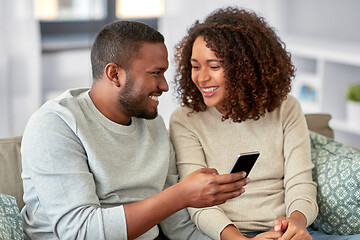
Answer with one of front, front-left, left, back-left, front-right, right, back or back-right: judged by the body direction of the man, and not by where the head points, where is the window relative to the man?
back-left

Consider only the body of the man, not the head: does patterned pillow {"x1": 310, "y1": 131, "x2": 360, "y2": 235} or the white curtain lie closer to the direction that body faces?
the patterned pillow

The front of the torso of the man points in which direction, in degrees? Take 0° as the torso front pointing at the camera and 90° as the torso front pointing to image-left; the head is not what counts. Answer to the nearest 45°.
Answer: approximately 315°

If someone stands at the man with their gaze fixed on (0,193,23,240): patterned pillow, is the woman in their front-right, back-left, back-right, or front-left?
back-right

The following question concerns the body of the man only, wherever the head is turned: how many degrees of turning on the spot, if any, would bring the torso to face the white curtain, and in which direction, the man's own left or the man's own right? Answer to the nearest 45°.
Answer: approximately 135° to the man's own left
